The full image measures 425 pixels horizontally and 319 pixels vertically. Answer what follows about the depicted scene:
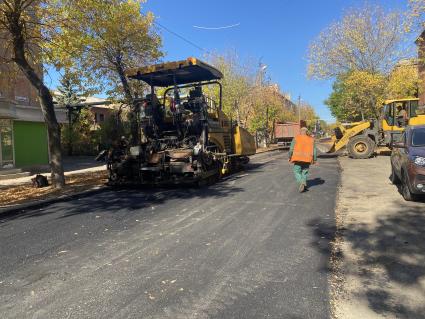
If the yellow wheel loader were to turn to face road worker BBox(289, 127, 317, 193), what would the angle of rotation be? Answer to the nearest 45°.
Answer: approximately 90° to its left

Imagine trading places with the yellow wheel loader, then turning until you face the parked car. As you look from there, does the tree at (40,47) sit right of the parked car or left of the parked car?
right

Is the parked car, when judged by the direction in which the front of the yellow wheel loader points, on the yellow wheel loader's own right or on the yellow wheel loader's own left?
on the yellow wheel loader's own left

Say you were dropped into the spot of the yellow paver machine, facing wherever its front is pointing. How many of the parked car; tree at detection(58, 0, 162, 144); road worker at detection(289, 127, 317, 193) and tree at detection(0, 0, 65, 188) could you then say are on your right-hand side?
2

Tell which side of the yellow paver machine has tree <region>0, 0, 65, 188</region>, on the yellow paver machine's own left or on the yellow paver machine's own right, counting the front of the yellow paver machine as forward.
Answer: on the yellow paver machine's own left

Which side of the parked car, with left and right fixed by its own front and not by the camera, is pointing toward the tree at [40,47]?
right

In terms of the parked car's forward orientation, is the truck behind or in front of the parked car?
behind

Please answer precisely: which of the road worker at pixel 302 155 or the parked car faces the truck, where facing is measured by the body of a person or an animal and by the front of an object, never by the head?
the road worker

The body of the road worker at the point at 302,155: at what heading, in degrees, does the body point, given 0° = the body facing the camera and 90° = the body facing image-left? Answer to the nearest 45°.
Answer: approximately 180°

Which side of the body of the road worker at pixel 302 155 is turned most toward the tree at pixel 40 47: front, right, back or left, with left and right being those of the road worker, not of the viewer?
left

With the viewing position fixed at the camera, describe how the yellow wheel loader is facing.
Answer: facing to the left of the viewer

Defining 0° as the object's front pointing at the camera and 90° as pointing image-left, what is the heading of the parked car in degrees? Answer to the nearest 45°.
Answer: approximately 0°

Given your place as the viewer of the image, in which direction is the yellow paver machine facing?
facing away from the viewer and to the right of the viewer

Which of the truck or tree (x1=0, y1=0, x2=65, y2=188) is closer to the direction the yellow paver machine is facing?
the truck
